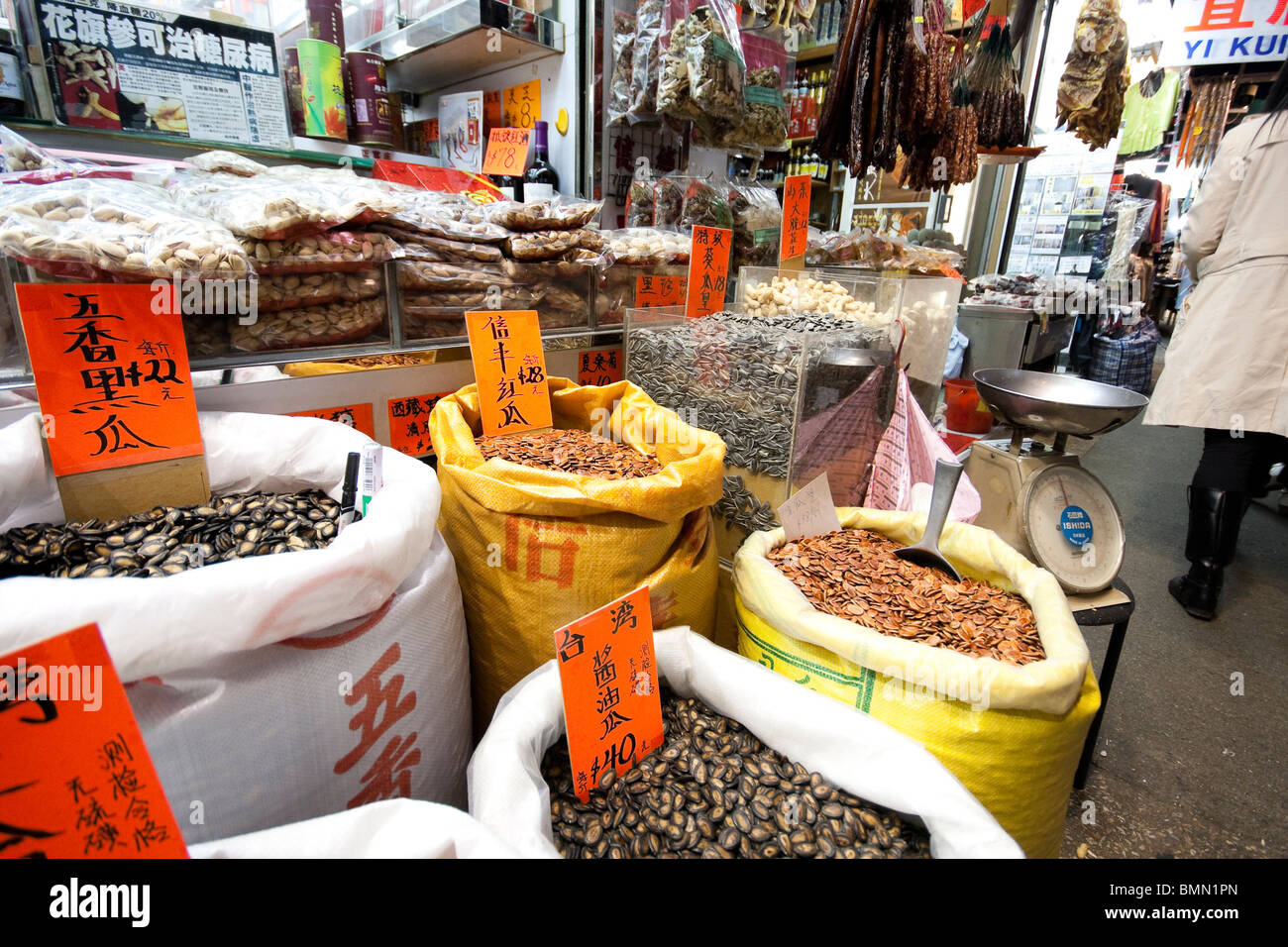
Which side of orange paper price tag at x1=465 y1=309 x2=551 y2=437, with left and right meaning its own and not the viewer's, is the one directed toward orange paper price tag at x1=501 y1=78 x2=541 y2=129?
back

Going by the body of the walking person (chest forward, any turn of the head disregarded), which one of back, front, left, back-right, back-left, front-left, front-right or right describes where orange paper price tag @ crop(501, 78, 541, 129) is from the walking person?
left

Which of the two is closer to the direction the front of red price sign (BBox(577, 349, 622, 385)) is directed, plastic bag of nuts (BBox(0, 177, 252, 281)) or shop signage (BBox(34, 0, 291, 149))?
the plastic bag of nuts

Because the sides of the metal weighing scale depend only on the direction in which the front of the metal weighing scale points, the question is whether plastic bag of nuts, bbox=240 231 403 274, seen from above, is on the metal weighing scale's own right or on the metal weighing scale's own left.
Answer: on the metal weighing scale's own right

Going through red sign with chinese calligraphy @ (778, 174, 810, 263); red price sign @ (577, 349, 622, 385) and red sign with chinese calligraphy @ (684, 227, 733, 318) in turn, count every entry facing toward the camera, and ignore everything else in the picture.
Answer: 3

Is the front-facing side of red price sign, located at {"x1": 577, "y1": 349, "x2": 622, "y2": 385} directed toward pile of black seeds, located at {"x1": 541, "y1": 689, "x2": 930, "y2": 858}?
yes

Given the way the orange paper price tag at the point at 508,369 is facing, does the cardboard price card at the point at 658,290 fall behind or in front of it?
behind

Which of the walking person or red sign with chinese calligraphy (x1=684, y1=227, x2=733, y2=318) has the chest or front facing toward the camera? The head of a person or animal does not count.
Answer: the red sign with chinese calligraphy

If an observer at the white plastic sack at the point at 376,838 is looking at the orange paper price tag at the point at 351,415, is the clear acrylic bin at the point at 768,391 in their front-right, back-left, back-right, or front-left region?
front-right

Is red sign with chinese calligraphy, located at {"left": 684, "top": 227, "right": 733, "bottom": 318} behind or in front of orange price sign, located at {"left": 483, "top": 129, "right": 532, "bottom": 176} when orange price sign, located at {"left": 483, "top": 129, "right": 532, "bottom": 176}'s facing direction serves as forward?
in front

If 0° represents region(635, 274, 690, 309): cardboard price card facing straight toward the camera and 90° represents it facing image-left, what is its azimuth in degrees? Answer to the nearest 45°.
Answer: approximately 0°

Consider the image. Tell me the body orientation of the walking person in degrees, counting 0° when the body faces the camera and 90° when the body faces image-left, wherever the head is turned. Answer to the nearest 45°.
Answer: approximately 135°

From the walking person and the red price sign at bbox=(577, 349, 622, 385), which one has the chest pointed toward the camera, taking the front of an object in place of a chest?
the red price sign

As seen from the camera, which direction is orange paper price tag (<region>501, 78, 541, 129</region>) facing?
toward the camera

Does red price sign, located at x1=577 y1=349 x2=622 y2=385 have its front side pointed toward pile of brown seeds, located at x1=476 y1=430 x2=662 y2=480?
yes

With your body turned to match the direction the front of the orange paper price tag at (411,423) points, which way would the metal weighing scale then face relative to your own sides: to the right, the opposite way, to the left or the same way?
the same way

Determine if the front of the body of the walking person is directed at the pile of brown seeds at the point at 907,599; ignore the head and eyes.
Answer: no

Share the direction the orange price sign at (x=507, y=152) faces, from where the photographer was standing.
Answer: facing the viewer

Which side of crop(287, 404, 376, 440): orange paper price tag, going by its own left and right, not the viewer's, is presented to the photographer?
front

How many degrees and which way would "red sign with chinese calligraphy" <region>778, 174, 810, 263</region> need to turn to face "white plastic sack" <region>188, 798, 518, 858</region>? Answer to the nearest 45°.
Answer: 0° — it already faces it

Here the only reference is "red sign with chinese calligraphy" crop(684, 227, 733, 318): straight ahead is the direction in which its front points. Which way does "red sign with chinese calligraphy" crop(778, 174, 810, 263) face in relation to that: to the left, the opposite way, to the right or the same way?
the same way

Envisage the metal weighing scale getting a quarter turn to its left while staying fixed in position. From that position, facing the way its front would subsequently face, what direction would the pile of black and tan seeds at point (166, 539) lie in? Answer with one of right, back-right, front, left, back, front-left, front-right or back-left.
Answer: back
